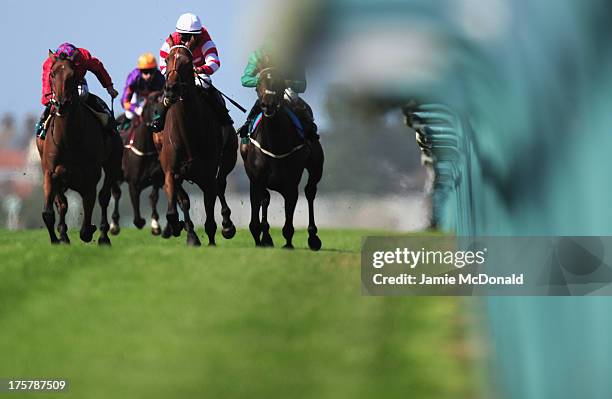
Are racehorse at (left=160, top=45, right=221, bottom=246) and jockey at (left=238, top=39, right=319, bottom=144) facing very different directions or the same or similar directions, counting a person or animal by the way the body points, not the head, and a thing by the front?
same or similar directions

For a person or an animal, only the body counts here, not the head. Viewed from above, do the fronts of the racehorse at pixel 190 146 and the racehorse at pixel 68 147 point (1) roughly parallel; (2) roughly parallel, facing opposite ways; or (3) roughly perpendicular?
roughly parallel

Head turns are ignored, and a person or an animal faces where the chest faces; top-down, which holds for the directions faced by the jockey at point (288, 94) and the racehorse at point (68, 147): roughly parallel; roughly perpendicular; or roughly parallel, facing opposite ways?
roughly parallel

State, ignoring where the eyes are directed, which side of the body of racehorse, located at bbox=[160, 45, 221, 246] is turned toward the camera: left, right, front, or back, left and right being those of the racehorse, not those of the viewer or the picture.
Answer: front

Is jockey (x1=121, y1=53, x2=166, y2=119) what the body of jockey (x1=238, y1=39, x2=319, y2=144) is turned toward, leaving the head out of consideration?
no

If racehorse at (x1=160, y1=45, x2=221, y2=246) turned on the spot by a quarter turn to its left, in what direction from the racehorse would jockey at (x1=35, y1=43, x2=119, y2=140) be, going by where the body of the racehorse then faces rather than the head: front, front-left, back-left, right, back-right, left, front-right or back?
back

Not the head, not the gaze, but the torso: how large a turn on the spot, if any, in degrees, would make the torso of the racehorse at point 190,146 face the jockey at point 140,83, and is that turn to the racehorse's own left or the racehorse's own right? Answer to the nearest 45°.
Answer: approximately 180°

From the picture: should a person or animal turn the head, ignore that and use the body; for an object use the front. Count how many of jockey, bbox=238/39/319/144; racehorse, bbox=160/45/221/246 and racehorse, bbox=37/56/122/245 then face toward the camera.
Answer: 3

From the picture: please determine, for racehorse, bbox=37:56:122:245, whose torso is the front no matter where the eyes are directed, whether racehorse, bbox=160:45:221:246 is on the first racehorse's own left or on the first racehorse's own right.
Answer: on the first racehorse's own left

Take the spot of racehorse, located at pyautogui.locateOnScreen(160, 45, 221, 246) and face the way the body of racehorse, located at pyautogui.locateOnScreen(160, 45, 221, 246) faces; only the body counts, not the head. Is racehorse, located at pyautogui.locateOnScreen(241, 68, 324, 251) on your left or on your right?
on your left

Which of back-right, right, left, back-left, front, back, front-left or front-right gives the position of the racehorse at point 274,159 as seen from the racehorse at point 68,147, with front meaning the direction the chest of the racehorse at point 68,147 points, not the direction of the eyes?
left

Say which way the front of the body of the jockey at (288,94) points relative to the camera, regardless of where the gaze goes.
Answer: toward the camera

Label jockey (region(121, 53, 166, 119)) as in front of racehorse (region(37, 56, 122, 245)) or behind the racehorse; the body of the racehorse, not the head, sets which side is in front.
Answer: behind
